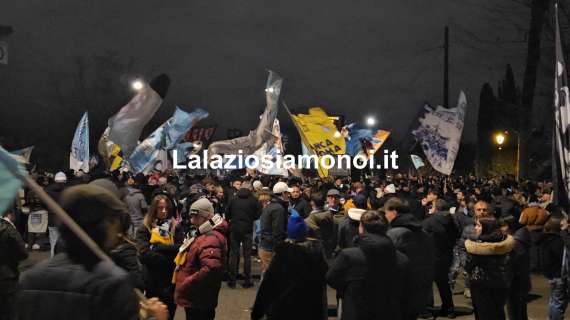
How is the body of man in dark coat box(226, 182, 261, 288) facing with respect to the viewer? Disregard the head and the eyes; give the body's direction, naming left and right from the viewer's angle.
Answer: facing away from the viewer

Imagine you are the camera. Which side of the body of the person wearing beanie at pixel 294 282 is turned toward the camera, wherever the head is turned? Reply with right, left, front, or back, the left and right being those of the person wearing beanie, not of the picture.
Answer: back

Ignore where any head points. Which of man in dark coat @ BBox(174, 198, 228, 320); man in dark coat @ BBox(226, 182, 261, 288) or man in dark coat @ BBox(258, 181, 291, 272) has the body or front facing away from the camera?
man in dark coat @ BBox(226, 182, 261, 288)

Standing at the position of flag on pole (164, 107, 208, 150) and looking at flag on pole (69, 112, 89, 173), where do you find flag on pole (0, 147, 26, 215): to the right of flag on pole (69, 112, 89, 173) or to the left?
left
